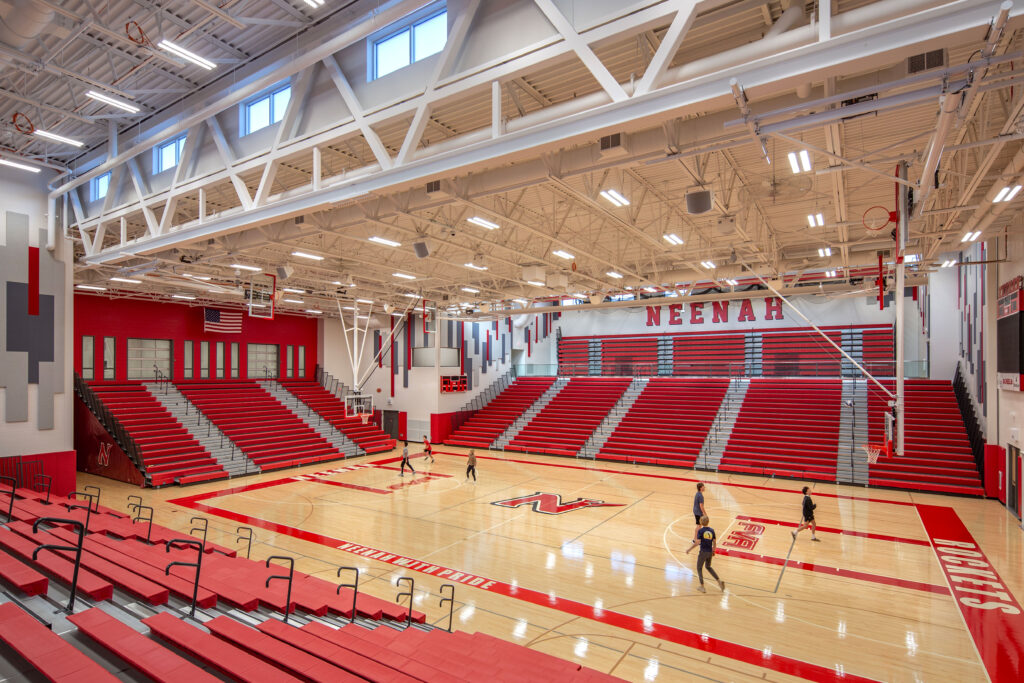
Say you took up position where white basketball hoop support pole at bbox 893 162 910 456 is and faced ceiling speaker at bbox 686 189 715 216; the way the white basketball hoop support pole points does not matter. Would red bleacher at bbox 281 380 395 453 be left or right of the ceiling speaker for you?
right

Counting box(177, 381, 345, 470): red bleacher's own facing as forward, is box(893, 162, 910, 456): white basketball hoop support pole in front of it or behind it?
in front

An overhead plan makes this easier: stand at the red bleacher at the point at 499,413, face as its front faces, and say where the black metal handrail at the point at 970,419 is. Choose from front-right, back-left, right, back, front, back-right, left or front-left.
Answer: left

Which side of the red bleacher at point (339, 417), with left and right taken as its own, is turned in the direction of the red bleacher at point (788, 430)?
front

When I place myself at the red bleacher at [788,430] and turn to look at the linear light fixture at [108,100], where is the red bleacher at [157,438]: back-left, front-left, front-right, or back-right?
front-right

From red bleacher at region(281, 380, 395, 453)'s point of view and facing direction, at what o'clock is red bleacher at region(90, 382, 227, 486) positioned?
red bleacher at region(90, 382, 227, 486) is roughly at 3 o'clock from red bleacher at region(281, 380, 395, 453).

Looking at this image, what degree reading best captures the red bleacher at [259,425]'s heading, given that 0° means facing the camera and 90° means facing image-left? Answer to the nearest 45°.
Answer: approximately 315°

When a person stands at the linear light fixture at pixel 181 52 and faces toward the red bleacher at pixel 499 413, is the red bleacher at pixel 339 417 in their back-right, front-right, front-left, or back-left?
front-left

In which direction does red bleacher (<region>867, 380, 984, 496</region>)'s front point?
toward the camera

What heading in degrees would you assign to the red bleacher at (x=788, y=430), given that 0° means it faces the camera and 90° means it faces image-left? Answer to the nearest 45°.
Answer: approximately 0°

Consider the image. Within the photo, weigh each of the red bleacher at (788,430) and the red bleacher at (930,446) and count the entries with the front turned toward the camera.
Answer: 2
